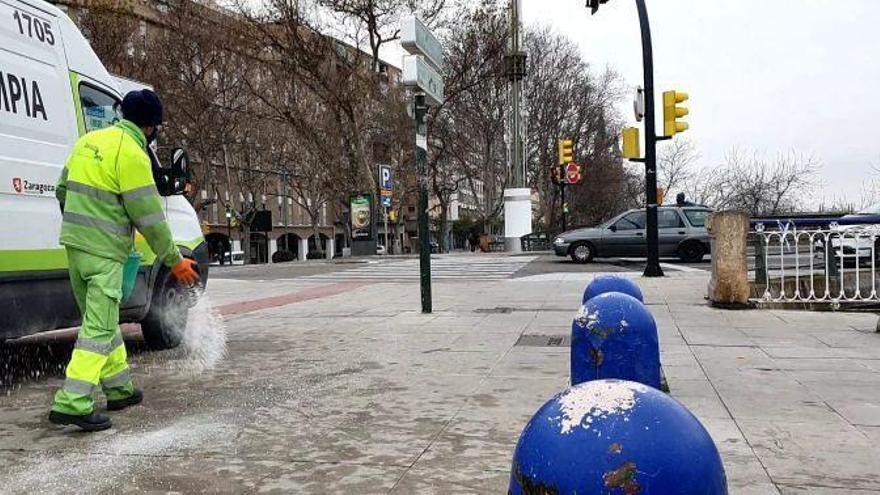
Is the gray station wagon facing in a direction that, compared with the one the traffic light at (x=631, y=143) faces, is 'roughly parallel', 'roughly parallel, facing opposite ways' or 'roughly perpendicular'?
roughly perpendicular

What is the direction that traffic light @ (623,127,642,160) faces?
away from the camera

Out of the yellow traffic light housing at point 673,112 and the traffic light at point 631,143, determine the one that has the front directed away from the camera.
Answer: the traffic light

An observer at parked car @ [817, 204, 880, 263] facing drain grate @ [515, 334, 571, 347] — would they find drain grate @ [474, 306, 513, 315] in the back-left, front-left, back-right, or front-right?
front-right

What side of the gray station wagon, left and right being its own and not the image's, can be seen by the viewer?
left

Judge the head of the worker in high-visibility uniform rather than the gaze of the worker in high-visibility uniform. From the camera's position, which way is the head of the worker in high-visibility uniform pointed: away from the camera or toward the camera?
away from the camera

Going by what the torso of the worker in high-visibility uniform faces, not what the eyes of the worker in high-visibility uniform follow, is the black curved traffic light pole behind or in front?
in front

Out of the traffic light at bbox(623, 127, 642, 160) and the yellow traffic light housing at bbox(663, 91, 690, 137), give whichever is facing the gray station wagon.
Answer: the traffic light

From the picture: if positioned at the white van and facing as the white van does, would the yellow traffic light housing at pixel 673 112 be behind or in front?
in front

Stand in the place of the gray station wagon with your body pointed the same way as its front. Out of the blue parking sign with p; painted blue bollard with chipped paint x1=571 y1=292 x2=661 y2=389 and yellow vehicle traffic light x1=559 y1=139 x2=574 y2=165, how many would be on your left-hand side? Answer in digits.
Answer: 1

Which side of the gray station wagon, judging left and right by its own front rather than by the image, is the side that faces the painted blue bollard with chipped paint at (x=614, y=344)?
left

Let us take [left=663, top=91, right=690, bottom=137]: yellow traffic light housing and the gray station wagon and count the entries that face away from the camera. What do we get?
0

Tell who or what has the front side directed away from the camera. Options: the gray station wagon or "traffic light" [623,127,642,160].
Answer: the traffic light

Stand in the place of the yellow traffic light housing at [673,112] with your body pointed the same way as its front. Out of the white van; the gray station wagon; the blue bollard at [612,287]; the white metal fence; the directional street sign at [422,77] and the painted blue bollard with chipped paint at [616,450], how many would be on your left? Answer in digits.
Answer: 1

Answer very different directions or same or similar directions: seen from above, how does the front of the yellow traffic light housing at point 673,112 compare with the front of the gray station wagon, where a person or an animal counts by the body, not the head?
very different directions
